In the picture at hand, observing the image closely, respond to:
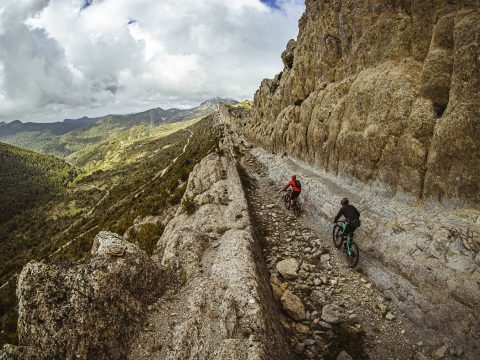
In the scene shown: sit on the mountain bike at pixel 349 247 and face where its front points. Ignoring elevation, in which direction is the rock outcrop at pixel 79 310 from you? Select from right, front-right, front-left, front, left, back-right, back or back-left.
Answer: left

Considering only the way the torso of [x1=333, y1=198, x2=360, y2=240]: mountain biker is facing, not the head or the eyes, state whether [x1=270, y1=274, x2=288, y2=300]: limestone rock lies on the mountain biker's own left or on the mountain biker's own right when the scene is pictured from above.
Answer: on the mountain biker's own left

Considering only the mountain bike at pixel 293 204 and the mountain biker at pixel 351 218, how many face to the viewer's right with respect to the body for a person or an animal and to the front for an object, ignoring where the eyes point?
0

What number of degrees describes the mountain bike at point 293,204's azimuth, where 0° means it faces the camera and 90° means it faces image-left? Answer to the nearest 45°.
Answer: approximately 135°

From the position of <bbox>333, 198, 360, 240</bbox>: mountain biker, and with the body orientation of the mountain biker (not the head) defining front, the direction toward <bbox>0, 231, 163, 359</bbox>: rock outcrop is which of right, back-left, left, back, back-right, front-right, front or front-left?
left

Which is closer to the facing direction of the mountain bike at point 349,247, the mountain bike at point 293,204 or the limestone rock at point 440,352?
the mountain bike

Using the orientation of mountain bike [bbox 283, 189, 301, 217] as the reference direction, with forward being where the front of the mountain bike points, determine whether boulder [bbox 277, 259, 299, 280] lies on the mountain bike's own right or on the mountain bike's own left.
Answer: on the mountain bike's own left

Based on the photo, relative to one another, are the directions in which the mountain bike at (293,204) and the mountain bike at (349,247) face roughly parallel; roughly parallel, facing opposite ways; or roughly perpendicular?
roughly parallel

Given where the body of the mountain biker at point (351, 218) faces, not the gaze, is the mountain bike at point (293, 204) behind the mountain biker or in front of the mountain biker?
in front

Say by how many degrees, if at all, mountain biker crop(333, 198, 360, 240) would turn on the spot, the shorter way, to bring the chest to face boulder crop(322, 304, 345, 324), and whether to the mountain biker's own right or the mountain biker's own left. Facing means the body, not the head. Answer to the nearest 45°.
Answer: approximately 135° to the mountain biker's own left

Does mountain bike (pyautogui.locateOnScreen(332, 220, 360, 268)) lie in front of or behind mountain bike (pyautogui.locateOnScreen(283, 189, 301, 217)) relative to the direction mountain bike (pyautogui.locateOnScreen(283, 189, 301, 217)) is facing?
behind

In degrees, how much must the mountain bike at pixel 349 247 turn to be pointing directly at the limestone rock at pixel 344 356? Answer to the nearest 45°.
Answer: approximately 135° to its left

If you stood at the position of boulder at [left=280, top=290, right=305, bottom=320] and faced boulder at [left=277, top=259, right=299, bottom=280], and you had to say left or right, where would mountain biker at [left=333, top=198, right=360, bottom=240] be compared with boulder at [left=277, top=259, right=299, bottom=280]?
right

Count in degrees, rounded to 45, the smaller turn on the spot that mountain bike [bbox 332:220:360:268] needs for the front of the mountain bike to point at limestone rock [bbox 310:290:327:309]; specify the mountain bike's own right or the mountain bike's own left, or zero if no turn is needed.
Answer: approximately 90° to the mountain bike's own left

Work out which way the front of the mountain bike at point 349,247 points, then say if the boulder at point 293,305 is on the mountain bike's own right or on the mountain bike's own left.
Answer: on the mountain bike's own left

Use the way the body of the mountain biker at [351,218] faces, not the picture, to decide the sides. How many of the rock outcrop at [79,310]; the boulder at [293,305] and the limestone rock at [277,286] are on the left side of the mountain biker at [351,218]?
3
